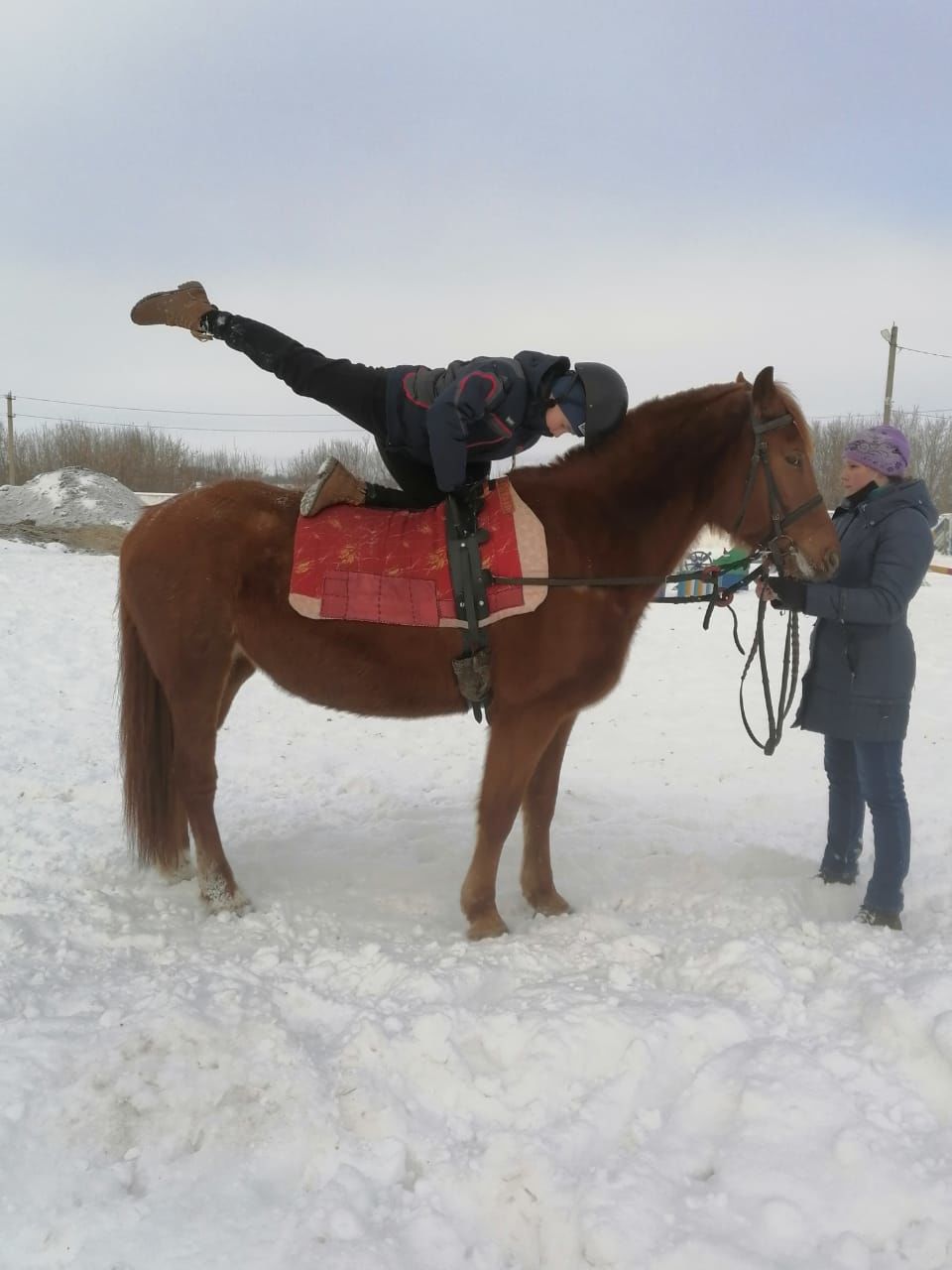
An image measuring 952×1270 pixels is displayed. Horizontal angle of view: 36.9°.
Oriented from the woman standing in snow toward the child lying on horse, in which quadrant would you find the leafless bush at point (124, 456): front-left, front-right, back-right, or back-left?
front-right

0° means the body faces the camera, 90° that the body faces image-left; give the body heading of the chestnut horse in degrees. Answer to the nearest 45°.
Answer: approximately 270°

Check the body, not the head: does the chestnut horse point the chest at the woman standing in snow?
yes

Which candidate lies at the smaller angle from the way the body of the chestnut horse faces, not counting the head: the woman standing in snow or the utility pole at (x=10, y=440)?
the woman standing in snow

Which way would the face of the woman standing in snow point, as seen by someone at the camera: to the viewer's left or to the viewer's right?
to the viewer's left

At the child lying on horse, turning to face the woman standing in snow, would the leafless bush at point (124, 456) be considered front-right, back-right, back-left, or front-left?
back-left
